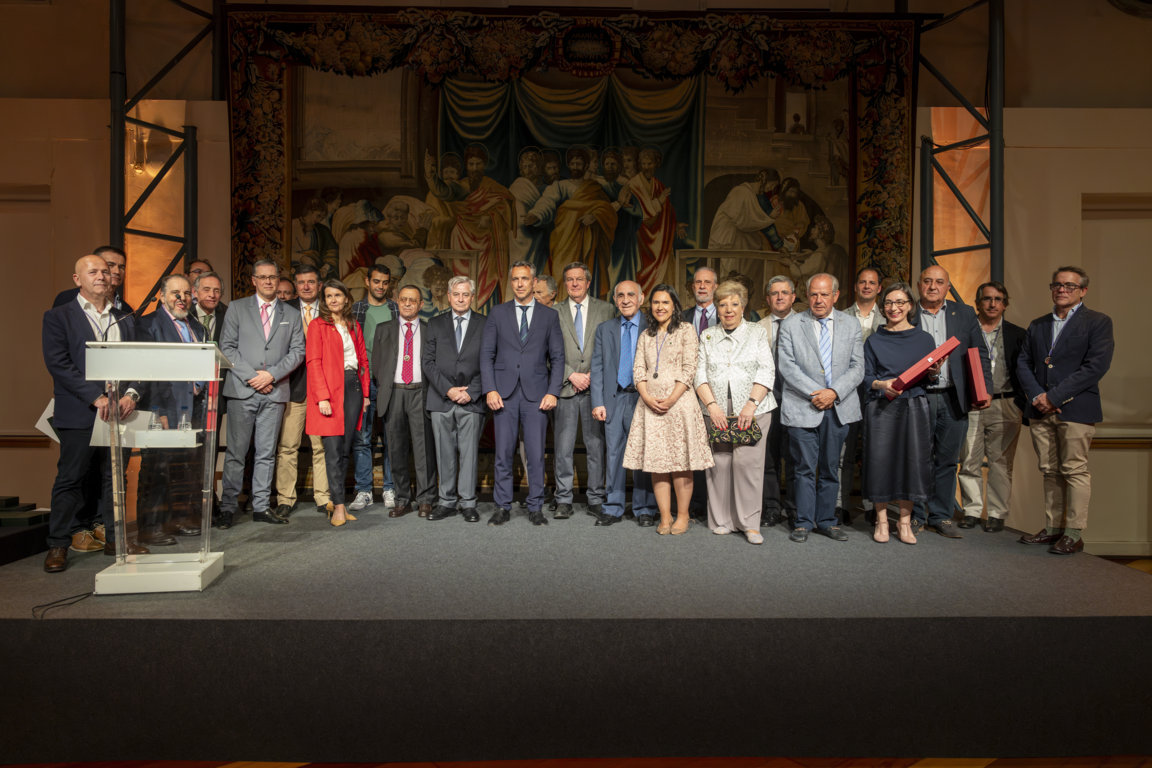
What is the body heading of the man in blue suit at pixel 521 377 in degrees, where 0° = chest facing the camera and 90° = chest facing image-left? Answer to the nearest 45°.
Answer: approximately 0°

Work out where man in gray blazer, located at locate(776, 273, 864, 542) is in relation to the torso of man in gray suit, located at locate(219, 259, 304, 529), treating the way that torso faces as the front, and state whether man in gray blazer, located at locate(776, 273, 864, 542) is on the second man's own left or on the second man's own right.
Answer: on the second man's own left

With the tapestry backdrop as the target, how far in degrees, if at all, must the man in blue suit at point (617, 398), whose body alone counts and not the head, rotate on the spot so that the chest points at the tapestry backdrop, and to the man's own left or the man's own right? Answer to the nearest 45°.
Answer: approximately 180°

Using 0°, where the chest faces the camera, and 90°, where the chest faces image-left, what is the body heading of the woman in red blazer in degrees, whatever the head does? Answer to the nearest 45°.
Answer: approximately 315°

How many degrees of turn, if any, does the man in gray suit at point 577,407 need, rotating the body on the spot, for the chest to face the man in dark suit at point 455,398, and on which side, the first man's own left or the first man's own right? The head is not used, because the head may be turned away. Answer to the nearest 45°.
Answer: approximately 90° to the first man's own right

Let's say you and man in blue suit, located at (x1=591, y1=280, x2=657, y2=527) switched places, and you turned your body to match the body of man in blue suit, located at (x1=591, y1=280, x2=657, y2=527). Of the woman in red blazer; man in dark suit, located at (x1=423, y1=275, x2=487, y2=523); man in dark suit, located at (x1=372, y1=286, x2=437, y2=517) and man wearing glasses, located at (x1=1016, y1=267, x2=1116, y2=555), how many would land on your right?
3
